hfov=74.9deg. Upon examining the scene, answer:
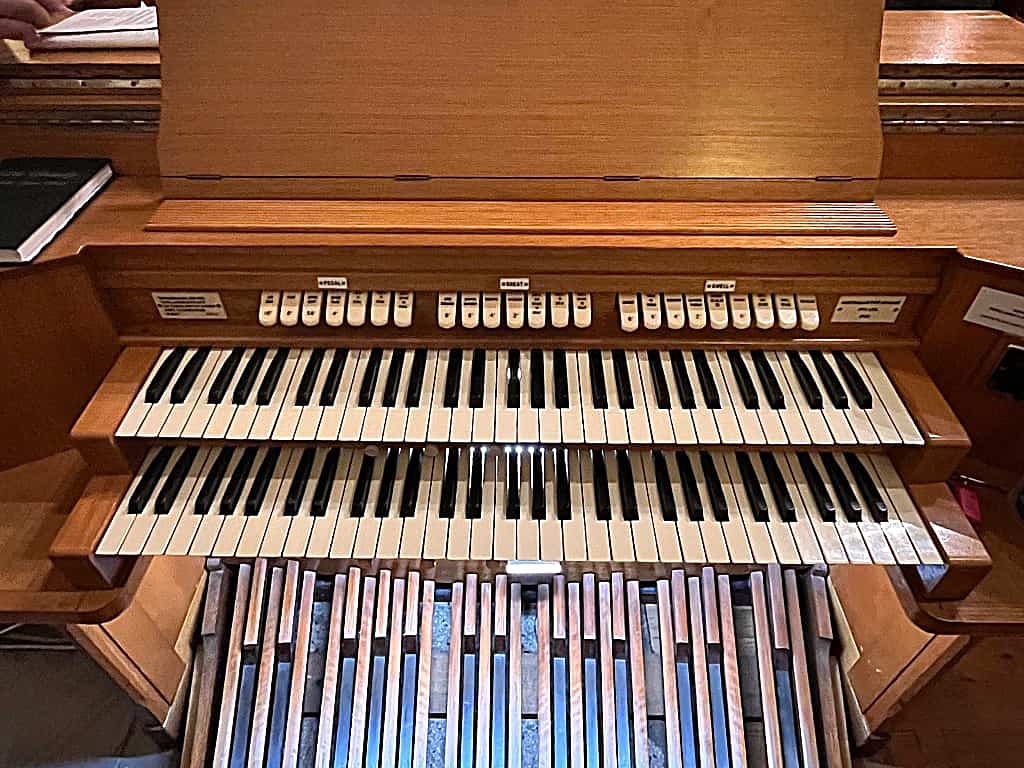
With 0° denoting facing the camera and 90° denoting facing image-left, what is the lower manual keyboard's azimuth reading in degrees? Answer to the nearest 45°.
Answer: approximately 0°

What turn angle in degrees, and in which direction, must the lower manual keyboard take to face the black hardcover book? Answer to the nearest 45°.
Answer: approximately 90° to its right
